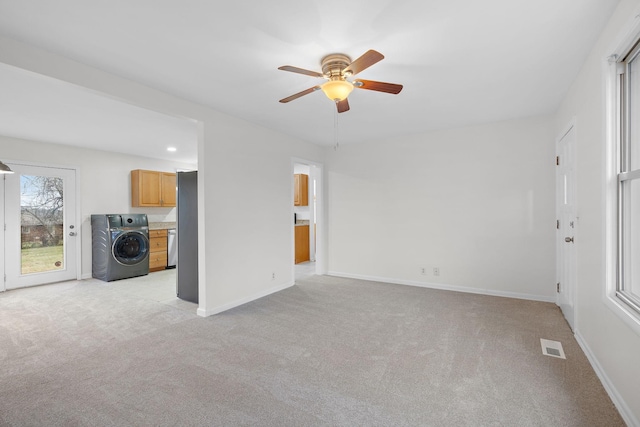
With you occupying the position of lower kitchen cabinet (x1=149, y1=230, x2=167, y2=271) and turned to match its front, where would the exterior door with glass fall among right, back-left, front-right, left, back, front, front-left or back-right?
back-right

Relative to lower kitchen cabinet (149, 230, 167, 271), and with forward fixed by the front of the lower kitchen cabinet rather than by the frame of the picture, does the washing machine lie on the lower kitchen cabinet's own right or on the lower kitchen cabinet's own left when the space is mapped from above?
on the lower kitchen cabinet's own right
